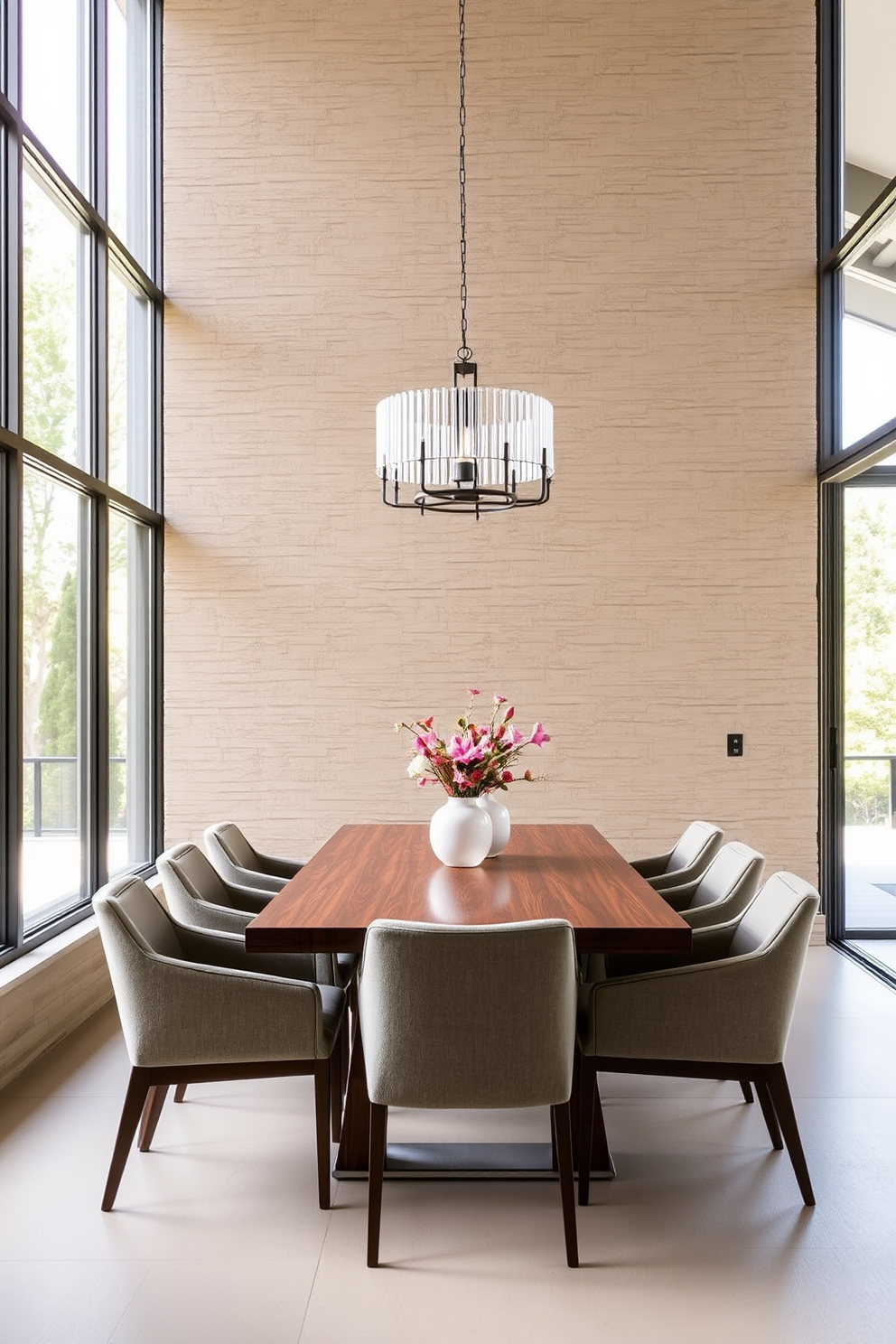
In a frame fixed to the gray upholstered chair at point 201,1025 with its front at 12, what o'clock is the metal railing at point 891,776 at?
The metal railing is roughly at 11 o'clock from the gray upholstered chair.

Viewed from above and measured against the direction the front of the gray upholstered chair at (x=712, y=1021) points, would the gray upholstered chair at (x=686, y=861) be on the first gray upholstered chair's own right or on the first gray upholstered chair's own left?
on the first gray upholstered chair's own right

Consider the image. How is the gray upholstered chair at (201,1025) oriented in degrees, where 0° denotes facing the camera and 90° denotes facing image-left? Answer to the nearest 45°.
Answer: approximately 270°

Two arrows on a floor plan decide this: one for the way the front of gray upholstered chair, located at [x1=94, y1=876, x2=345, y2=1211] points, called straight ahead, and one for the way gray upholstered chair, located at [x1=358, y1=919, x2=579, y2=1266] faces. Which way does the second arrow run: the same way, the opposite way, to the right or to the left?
to the left

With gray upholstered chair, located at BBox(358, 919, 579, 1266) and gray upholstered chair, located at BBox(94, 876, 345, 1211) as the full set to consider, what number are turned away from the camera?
1

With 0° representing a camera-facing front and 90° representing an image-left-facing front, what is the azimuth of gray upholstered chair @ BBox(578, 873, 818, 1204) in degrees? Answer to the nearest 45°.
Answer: approximately 90°

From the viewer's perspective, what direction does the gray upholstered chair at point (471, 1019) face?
away from the camera

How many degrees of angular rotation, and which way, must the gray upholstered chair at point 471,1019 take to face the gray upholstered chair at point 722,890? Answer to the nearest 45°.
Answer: approximately 45° to its right
